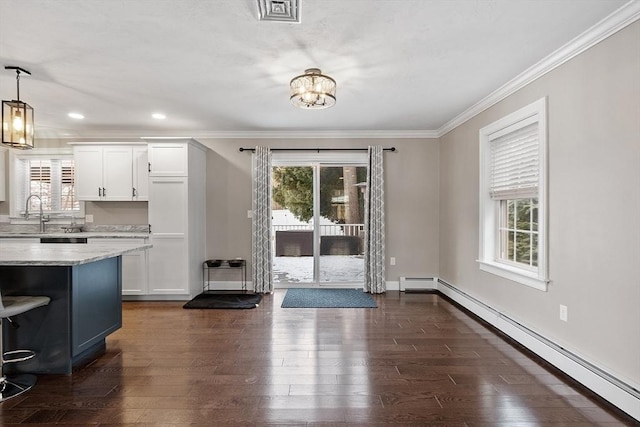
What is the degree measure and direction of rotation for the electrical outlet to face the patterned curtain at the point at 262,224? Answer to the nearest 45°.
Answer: approximately 45° to its right

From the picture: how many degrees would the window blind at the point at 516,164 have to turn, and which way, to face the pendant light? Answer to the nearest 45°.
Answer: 0° — it already faces it

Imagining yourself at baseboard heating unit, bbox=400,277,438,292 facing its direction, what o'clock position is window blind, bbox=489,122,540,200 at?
The window blind is roughly at 11 o'clock from the baseboard heating unit.

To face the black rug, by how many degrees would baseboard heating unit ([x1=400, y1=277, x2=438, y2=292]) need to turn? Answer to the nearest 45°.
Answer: approximately 45° to its right

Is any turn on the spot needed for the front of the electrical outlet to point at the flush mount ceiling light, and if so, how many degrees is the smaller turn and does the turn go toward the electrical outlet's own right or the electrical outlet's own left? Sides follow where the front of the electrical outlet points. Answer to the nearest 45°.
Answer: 0° — it already faces it

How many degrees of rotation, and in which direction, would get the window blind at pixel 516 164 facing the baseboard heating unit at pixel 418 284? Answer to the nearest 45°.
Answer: approximately 90° to its right

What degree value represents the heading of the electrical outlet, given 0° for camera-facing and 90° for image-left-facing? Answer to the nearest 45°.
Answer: approximately 45°

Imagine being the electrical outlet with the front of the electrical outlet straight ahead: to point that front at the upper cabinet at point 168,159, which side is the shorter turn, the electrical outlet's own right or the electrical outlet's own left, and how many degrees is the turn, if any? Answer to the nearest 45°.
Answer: approximately 45° to the electrical outlet's own right

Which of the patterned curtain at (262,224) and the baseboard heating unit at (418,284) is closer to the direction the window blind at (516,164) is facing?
the patterned curtain

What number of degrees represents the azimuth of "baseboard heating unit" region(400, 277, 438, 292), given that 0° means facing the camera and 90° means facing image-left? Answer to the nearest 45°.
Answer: approximately 0°

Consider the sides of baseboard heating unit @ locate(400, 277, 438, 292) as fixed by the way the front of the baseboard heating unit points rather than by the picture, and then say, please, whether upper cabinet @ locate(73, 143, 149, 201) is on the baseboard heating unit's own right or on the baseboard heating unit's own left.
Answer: on the baseboard heating unit's own right
